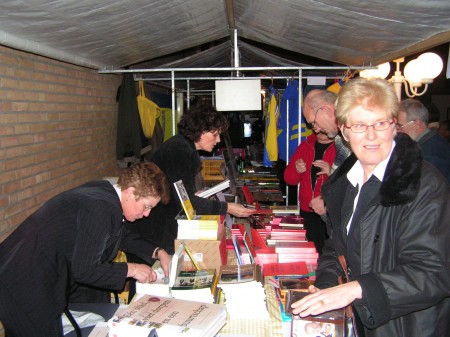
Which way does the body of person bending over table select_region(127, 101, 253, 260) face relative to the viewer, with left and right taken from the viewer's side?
facing to the right of the viewer

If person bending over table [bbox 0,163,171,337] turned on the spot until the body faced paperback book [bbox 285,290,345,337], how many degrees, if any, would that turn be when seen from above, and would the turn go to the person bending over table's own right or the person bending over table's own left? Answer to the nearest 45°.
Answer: approximately 45° to the person bending over table's own right

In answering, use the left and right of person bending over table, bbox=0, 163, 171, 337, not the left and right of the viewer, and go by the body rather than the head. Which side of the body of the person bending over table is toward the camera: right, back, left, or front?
right

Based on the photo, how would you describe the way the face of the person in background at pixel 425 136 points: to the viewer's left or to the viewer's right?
to the viewer's left

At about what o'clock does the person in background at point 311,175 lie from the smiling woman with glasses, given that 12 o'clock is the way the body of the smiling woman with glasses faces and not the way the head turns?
The person in background is roughly at 4 o'clock from the smiling woman with glasses.

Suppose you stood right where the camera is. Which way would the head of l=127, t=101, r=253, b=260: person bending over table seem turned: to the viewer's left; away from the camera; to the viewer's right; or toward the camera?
to the viewer's right

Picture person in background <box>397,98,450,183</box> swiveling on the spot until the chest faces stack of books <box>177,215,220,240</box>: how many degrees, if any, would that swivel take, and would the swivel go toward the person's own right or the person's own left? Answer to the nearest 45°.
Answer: approximately 45° to the person's own left

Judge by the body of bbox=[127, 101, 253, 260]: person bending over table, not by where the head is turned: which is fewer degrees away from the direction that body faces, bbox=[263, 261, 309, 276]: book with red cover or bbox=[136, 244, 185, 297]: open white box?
the book with red cover

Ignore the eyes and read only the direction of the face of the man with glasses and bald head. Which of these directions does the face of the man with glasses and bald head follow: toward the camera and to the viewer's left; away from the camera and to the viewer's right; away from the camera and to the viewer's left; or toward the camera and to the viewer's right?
toward the camera and to the viewer's left

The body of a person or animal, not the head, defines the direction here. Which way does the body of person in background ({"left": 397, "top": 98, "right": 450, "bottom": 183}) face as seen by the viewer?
to the viewer's left

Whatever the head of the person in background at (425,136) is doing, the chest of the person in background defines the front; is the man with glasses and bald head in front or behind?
in front
